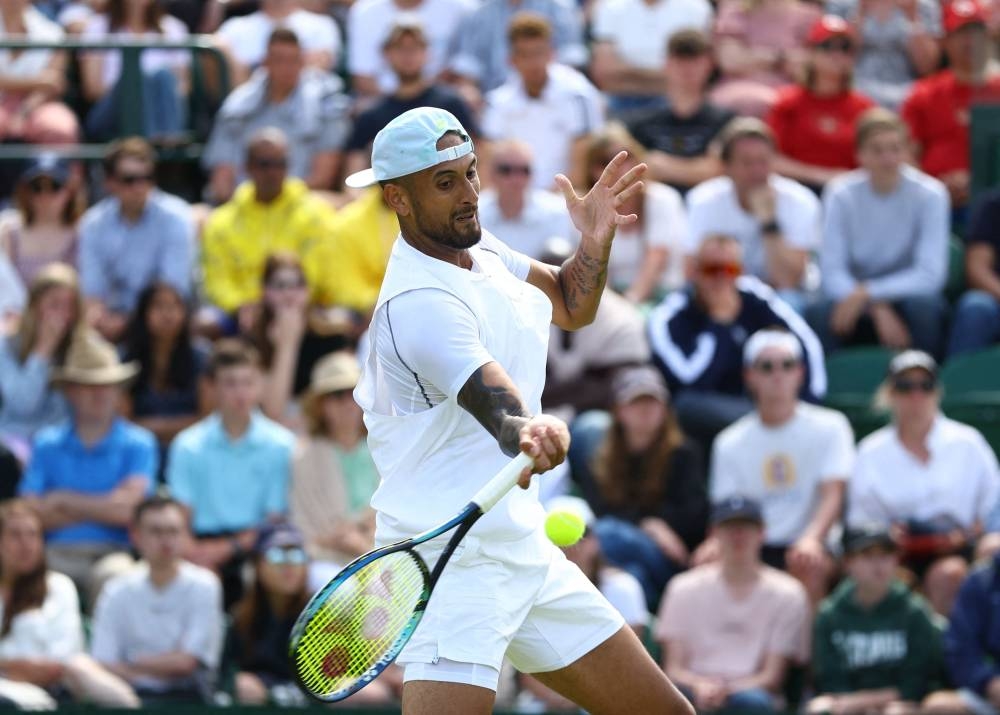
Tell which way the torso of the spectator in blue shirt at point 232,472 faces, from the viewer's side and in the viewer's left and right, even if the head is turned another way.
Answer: facing the viewer

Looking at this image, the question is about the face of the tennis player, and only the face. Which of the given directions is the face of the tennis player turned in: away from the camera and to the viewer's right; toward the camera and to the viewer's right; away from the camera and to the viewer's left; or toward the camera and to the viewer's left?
toward the camera and to the viewer's right

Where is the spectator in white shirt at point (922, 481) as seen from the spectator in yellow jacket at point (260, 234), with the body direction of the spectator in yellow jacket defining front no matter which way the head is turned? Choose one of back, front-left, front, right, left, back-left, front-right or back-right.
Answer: front-left

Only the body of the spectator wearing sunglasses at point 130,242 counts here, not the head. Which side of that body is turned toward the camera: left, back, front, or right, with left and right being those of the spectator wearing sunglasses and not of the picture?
front

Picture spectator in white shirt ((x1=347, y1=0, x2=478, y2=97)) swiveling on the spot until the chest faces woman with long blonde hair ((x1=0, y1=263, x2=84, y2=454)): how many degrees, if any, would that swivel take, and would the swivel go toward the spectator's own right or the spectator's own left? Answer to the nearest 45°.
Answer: approximately 45° to the spectator's own right

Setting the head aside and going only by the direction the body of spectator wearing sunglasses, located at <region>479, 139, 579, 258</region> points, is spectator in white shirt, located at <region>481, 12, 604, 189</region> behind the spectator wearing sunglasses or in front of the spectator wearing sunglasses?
behind

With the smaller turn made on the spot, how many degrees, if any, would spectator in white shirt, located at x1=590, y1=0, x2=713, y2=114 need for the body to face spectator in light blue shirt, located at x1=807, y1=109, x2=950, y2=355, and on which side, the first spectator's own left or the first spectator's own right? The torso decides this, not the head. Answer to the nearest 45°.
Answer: approximately 45° to the first spectator's own left
